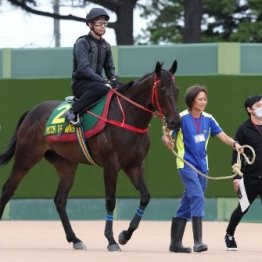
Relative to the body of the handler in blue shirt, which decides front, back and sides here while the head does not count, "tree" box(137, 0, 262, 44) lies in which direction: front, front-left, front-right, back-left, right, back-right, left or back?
back-left

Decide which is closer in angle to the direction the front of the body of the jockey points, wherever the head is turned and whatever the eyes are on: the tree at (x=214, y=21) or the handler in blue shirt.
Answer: the handler in blue shirt

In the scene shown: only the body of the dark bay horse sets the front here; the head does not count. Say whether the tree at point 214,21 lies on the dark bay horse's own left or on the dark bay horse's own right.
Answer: on the dark bay horse's own left

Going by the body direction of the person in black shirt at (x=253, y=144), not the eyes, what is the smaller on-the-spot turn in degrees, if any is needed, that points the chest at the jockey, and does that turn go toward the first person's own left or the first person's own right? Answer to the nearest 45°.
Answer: approximately 135° to the first person's own right

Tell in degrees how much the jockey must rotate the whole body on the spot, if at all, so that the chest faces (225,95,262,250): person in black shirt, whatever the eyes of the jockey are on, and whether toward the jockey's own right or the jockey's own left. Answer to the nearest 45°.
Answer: approximately 45° to the jockey's own left

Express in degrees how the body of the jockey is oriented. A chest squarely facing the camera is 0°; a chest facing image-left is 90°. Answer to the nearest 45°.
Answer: approximately 315°
